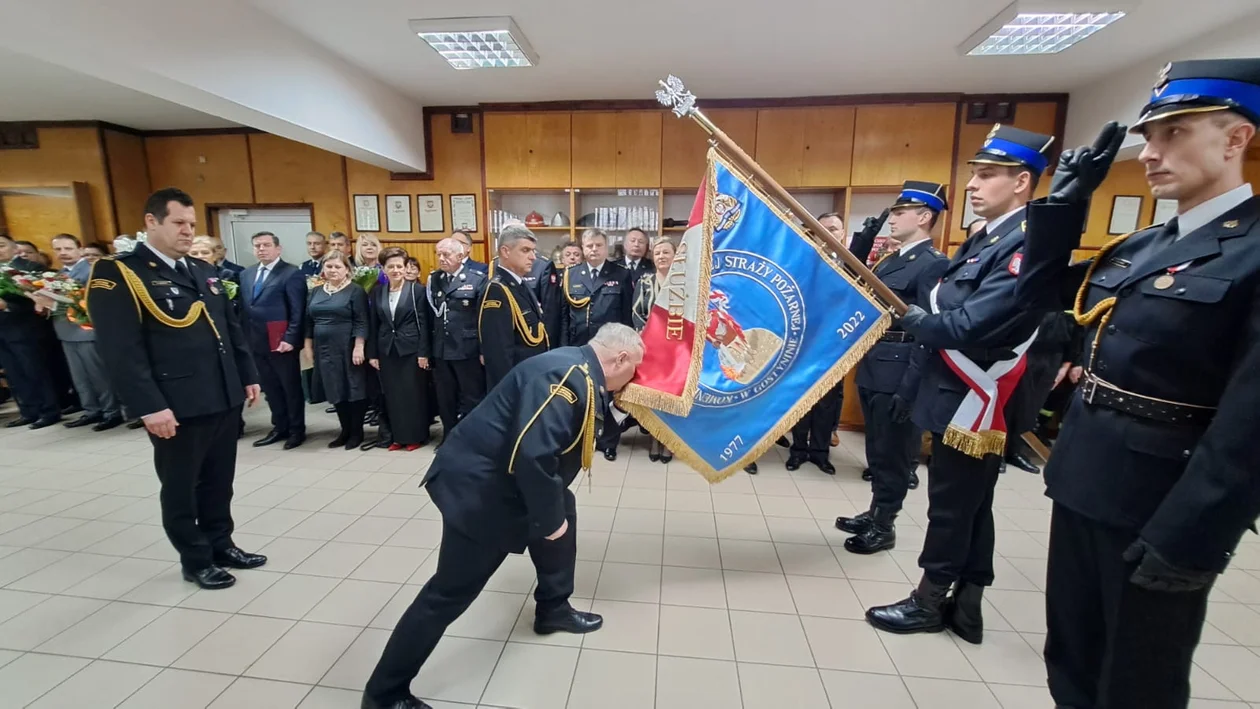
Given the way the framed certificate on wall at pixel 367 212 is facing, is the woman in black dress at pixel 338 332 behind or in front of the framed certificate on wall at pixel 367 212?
in front

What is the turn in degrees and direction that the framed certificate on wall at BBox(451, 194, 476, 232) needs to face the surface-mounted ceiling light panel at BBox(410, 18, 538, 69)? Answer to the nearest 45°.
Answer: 0° — it already faces it

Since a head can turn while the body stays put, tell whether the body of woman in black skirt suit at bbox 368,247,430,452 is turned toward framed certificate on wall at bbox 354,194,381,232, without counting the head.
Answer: no

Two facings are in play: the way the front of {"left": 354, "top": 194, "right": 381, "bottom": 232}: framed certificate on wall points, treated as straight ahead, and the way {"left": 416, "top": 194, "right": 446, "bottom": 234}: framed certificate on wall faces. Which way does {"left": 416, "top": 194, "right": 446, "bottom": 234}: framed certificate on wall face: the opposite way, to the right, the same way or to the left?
the same way

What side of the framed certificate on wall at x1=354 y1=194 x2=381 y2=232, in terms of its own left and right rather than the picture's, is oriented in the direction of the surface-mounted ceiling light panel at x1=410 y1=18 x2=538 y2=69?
front

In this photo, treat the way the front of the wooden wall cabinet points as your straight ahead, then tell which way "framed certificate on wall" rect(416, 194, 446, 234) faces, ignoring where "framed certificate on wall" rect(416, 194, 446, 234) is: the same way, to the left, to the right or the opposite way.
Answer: the same way

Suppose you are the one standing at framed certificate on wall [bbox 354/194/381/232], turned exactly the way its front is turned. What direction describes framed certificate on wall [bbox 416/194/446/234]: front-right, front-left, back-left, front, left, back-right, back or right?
front-left

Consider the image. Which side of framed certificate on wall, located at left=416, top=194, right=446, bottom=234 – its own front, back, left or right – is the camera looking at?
front

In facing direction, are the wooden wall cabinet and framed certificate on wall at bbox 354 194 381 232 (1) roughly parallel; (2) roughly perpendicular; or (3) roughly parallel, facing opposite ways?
roughly parallel

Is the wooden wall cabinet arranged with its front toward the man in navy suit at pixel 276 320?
no

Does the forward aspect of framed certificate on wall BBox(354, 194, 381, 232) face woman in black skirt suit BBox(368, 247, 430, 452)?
yes

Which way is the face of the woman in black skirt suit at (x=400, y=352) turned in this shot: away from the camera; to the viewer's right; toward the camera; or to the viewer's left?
toward the camera

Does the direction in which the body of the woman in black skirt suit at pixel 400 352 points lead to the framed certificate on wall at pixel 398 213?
no

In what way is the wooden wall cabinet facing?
toward the camera

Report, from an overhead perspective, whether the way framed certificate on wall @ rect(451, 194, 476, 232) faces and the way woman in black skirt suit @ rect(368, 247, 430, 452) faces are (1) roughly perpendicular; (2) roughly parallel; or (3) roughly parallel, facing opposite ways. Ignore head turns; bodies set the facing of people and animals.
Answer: roughly parallel

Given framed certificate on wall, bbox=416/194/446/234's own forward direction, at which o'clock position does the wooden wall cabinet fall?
The wooden wall cabinet is roughly at 10 o'clock from the framed certificate on wall.

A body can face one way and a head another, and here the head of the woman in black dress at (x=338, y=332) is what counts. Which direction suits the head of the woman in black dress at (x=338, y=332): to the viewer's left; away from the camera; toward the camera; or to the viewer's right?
toward the camera

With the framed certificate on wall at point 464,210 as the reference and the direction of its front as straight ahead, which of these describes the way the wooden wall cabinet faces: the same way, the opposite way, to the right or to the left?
the same way
